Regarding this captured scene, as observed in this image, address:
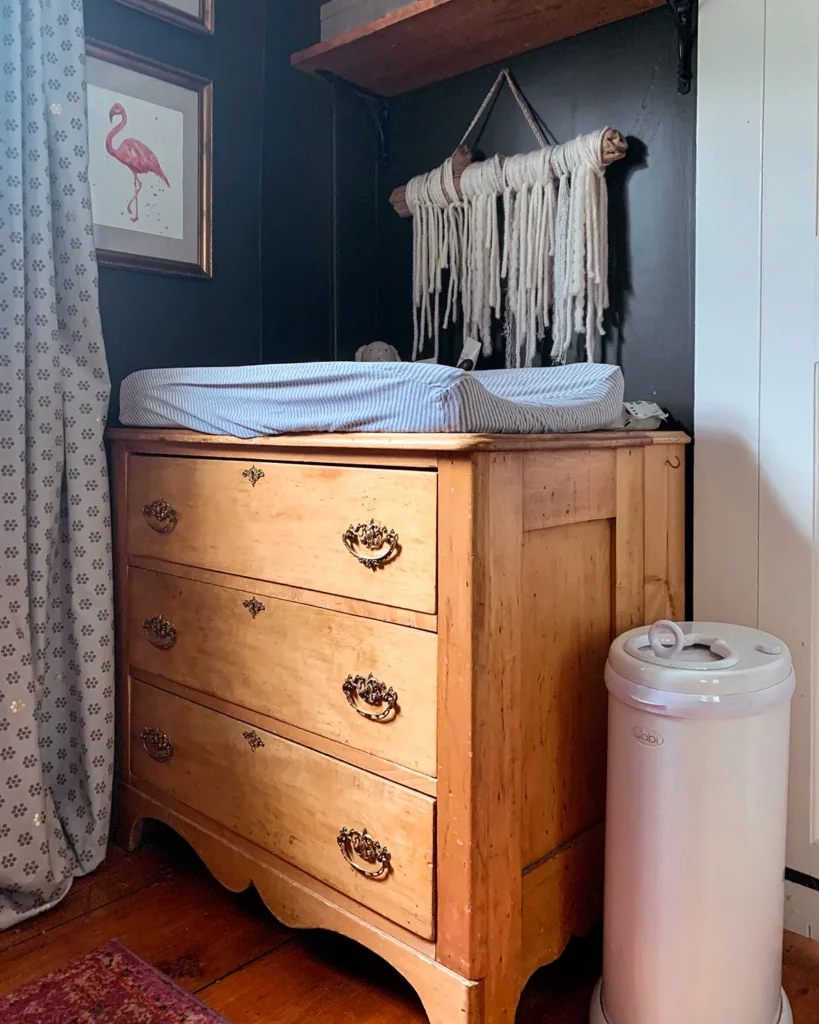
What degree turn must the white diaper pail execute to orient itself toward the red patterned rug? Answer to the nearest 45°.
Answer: approximately 45° to its right

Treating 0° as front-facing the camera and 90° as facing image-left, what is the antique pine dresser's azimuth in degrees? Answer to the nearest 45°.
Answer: approximately 45°

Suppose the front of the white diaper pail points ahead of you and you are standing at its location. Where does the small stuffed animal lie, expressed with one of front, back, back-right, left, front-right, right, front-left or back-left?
right

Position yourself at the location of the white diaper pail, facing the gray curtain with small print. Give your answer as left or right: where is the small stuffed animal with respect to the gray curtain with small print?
right
